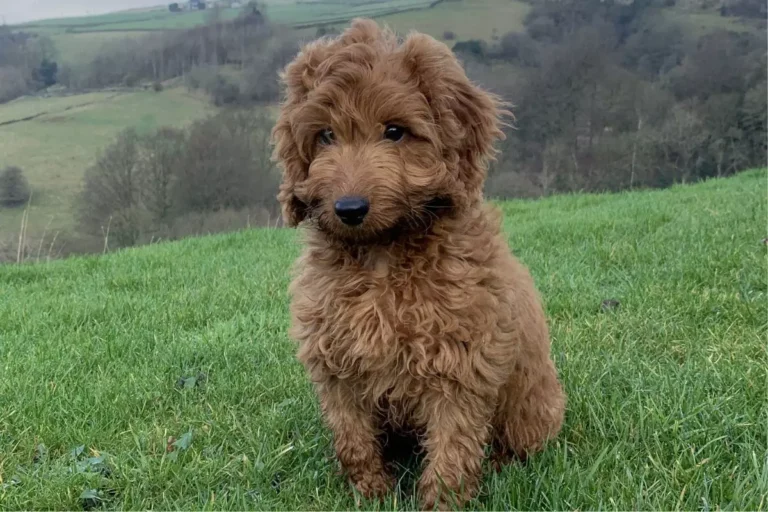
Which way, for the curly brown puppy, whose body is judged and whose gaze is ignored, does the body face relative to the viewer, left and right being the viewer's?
facing the viewer and to the left of the viewer

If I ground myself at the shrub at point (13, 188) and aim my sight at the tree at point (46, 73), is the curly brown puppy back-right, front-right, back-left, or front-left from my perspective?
back-right

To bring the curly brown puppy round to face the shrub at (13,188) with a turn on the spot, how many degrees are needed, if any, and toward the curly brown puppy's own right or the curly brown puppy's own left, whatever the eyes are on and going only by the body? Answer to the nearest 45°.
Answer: approximately 90° to the curly brown puppy's own right

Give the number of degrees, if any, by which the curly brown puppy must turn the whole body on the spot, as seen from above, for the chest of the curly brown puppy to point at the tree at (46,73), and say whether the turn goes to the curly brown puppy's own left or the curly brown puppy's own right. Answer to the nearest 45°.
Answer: approximately 90° to the curly brown puppy's own right

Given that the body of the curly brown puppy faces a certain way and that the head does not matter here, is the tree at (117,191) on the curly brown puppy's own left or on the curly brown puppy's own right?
on the curly brown puppy's own right
